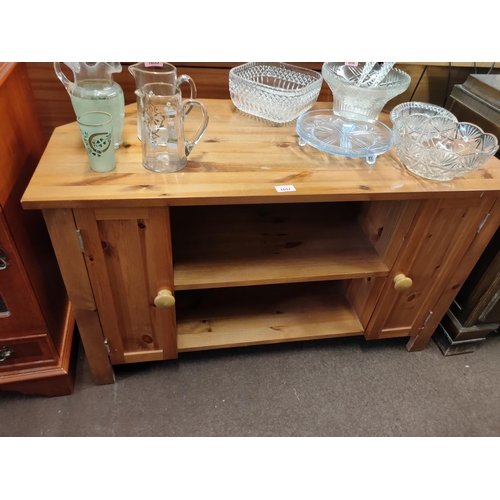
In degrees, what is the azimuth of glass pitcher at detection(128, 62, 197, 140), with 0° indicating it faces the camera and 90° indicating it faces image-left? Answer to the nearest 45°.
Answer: approximately 90°

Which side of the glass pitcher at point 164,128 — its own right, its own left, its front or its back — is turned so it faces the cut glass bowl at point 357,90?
back

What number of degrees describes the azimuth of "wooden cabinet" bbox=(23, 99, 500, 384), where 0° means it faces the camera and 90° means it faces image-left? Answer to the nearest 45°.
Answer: approximately 0°

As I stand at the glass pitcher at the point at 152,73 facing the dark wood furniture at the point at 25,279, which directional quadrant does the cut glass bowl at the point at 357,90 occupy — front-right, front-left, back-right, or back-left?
back-left

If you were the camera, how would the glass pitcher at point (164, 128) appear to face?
facing to the left of the viewer

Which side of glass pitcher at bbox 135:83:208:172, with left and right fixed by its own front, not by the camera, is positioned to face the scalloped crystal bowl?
back
